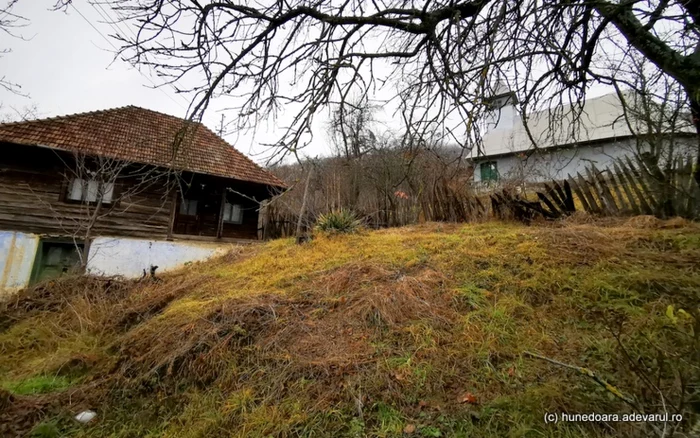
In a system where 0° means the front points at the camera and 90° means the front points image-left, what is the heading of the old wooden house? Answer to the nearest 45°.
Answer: approximately 315°

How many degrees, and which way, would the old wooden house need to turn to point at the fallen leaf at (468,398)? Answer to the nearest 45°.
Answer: approximately 45° to its right
